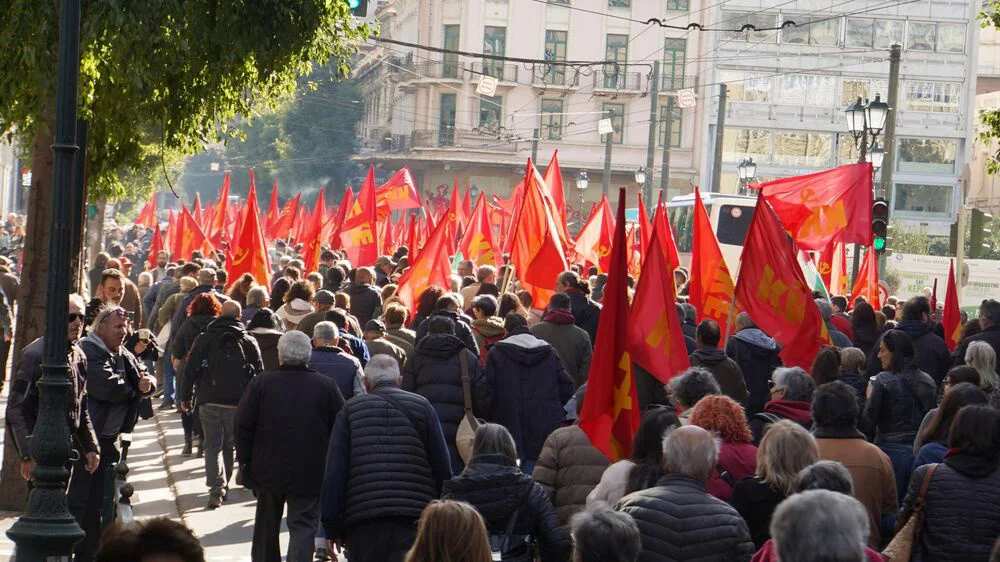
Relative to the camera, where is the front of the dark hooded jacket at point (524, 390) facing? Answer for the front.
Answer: away from the camera

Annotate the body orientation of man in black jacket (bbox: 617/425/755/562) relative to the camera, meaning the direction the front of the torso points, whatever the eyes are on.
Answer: away from the camera

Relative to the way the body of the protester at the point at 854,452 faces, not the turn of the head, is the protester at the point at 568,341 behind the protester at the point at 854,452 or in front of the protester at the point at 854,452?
in front

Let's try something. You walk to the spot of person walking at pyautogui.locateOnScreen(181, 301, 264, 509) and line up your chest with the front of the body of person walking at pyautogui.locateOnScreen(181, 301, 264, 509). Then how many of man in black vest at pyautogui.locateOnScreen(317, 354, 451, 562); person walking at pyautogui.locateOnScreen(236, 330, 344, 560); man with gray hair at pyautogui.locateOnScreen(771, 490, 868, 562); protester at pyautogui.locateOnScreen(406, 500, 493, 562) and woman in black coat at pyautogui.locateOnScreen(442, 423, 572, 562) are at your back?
5

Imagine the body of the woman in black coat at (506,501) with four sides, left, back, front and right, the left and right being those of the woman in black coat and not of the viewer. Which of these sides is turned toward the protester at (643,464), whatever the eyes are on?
right

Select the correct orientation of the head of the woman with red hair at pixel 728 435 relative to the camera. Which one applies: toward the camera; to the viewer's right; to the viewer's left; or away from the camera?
away from the camera

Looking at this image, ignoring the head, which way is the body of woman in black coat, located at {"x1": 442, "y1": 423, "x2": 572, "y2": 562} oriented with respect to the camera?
away from the camera

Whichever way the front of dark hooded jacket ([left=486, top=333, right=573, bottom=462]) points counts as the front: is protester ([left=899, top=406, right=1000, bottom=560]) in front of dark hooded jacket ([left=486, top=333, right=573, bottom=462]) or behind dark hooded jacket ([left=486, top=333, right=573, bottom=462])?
behind

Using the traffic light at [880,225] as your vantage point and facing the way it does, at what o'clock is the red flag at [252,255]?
The red flag is roughly at 2 o'clock from the traffic light.

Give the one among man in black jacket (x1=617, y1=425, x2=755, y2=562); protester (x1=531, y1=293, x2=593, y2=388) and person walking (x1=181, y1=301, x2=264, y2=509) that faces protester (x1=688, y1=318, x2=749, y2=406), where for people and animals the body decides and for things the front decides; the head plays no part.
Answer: the man in black jacket

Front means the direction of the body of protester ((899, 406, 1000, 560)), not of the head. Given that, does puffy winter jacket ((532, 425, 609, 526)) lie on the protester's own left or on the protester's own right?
on the protester's own left

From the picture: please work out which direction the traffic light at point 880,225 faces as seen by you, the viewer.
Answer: facing the viewer

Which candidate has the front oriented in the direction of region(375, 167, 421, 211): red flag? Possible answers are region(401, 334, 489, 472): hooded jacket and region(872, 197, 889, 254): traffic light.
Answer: the hooded jacket

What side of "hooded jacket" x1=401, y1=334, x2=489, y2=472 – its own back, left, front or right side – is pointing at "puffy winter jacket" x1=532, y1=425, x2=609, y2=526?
back

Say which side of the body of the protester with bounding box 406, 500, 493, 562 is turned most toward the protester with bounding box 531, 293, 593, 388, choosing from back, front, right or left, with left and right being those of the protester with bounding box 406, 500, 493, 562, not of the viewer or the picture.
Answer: front

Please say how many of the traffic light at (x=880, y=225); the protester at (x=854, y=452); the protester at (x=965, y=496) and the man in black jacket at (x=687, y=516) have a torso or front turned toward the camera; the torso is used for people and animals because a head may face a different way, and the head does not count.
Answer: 1

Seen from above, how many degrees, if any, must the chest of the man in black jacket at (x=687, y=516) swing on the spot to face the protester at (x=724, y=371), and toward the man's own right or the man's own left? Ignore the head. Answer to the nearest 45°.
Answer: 0° — they already face them

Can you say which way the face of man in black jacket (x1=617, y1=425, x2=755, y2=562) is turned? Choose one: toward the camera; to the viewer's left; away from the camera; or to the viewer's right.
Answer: away from the camera

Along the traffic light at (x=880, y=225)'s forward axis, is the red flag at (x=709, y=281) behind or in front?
in front

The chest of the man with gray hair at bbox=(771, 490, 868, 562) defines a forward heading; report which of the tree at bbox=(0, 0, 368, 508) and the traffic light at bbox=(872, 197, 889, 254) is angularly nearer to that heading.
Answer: the traffic light
